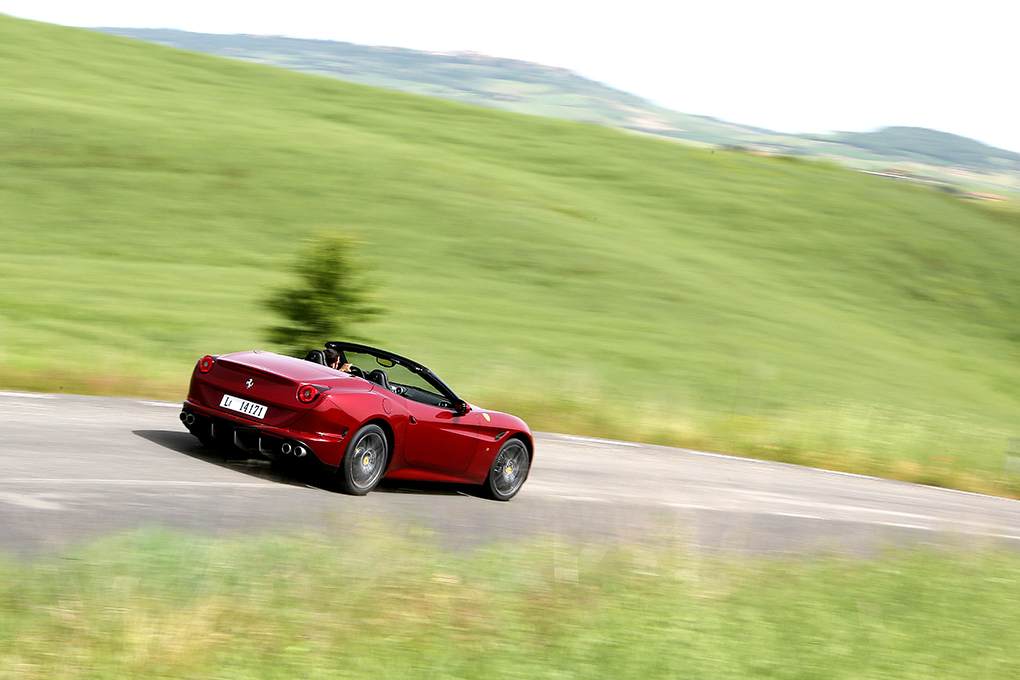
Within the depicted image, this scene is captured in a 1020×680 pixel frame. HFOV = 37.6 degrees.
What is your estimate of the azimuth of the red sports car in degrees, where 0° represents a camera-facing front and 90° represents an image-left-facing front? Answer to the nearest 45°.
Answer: approximately 225°
